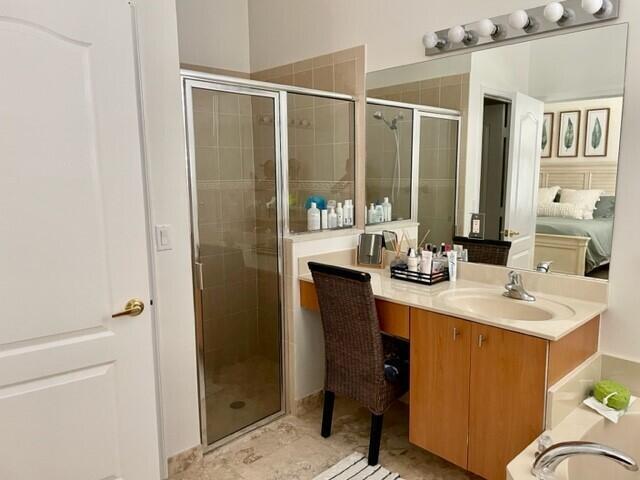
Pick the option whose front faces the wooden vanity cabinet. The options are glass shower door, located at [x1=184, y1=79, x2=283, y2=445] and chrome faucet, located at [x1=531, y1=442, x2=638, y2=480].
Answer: the glass shower door

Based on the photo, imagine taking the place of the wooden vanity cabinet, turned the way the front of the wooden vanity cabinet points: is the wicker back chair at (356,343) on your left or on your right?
on your right

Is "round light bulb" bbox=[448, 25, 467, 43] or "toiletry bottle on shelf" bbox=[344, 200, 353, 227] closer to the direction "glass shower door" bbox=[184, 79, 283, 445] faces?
the round light bulb

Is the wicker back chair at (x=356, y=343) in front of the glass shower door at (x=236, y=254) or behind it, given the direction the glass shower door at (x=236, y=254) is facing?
in front

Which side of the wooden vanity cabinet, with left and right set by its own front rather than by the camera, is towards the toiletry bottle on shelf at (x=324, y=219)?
right
